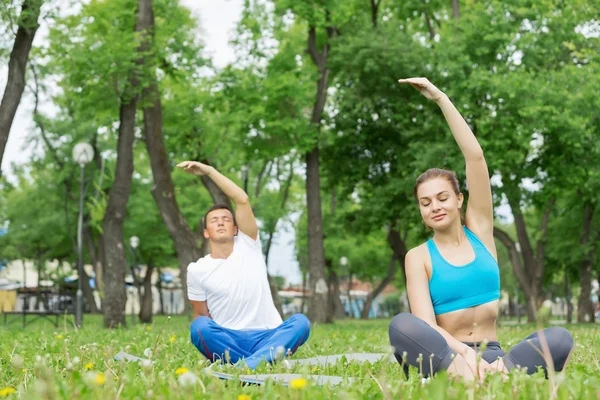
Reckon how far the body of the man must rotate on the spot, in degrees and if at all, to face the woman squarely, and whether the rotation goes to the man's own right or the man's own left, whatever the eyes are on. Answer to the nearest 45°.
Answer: approximately 45° to the man's own left

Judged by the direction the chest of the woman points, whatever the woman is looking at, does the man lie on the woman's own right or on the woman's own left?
on the woman's own right

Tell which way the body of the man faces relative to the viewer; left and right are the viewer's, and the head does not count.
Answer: facing the viewer

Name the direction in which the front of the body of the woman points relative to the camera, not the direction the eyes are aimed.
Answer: toward the camera

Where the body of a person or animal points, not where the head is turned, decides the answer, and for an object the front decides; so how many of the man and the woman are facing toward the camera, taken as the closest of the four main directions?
2

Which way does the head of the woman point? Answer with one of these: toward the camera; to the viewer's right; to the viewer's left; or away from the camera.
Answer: toward the camera

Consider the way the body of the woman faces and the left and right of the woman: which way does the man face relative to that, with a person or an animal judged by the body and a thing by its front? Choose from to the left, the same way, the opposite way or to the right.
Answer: the same way

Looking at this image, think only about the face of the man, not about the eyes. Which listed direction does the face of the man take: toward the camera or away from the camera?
toward the camera
